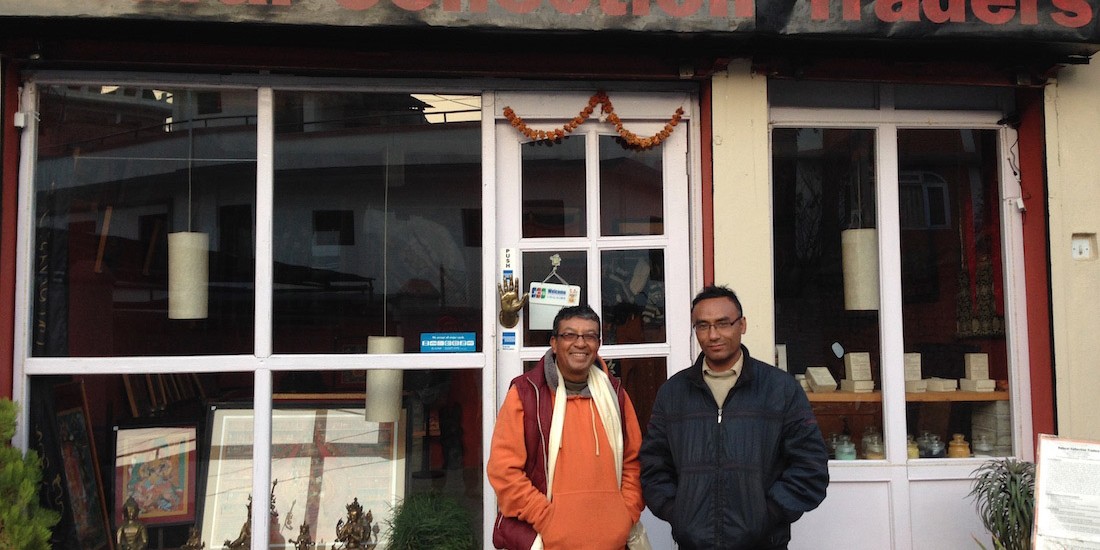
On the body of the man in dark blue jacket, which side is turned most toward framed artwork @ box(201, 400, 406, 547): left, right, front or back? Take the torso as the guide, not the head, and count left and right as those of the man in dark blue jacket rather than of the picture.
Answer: right

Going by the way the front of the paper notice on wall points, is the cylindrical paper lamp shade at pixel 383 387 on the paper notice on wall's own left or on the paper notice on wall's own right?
on the paper notice on wall's own right

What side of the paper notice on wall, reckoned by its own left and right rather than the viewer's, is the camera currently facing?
front

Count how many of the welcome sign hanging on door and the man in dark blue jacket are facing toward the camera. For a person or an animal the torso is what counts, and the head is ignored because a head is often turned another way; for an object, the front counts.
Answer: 2

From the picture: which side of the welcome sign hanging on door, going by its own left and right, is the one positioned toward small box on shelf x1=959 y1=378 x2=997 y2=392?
left

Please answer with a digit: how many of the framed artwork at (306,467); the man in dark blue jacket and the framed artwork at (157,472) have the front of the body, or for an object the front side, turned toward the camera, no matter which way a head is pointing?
3

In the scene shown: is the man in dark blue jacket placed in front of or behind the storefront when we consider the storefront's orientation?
in front

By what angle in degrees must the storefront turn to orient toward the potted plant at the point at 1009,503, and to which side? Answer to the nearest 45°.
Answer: approximately 90° to its left

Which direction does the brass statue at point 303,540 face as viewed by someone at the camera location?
facing the viewer

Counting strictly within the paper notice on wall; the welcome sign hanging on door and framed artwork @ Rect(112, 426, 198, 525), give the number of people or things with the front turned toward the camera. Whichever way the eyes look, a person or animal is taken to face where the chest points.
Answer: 3

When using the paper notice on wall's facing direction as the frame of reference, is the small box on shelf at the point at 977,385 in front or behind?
behind
